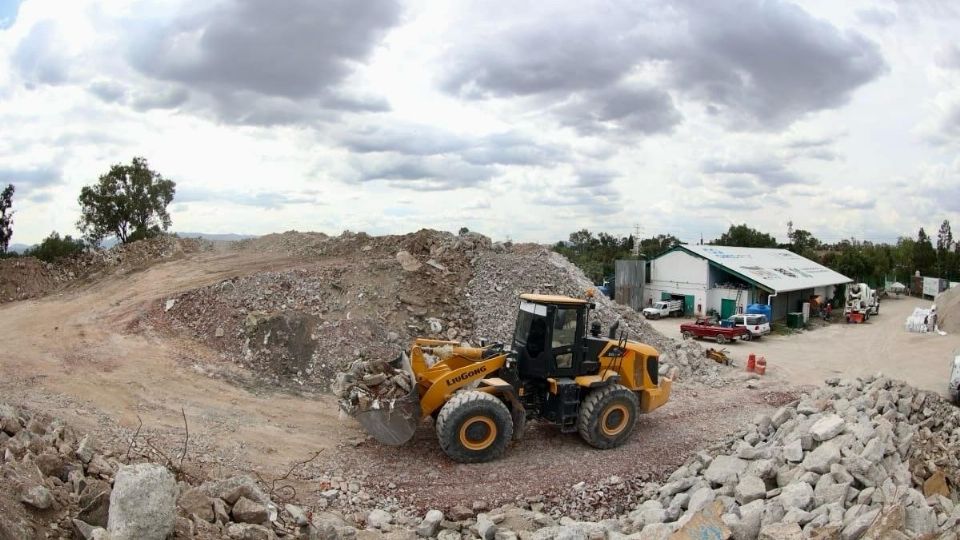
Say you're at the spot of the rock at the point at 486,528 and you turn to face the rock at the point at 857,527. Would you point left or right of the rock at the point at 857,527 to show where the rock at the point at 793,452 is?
left

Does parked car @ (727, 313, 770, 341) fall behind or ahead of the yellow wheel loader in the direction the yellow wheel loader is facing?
behind

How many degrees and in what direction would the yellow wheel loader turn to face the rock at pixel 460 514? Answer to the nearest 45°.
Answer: approximately 45° to its left

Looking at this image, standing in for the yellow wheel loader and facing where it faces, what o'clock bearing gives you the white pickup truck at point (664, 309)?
The white pickup truck is roughly at 5 o'clock from the yellow wheel loader.

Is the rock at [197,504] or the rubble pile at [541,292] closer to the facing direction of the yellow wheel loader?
the rock

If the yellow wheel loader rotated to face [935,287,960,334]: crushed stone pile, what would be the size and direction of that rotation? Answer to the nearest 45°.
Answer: approximately 180°

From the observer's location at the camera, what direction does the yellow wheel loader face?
facing the viewer and to the left of the viewer

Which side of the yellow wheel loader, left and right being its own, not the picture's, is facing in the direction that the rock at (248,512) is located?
front

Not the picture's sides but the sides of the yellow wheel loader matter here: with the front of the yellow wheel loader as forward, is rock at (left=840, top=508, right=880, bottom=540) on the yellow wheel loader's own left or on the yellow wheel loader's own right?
on the yellow wheel loader's own left
